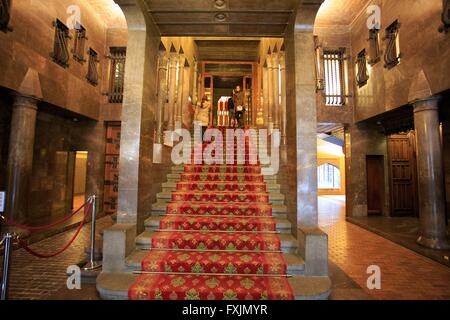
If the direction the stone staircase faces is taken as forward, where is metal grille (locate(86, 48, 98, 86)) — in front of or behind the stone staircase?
behind

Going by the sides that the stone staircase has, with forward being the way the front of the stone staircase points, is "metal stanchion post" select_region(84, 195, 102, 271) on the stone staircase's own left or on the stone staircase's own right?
on the stone staircase's own right

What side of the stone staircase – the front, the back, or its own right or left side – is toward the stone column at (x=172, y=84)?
back

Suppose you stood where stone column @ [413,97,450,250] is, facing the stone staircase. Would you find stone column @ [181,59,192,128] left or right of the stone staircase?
right

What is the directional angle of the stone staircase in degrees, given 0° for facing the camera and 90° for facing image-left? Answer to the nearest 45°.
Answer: approximately 0°

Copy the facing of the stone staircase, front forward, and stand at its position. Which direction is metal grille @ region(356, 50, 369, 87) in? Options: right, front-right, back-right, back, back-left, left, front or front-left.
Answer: back-left

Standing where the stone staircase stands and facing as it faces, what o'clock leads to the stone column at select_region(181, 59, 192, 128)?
The stone column is roughly at 6 o'clock from the stone staircase.

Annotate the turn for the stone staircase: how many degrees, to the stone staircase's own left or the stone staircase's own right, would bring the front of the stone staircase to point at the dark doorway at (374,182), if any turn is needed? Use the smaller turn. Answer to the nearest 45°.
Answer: approximately 135° to the stone staircase's own left

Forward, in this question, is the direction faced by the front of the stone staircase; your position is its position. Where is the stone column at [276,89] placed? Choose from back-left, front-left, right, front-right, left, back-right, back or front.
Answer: back-left

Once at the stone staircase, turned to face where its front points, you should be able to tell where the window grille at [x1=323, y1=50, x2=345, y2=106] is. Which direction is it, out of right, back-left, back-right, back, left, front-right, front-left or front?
back-left
